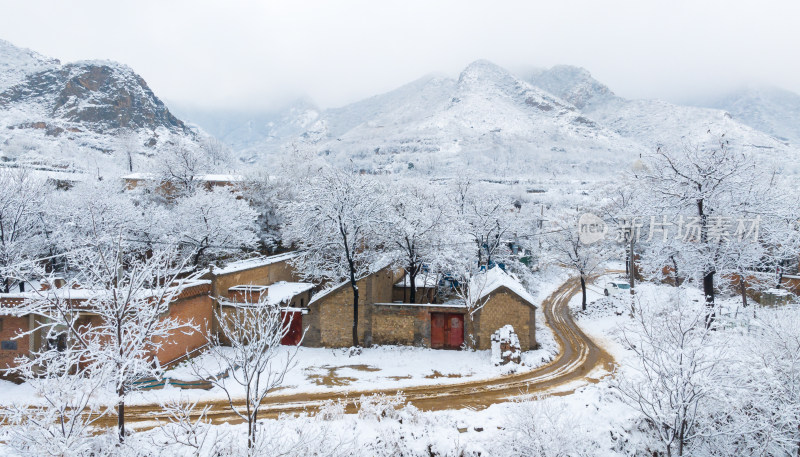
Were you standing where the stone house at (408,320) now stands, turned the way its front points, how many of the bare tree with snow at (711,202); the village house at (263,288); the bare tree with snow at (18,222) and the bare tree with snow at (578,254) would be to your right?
2

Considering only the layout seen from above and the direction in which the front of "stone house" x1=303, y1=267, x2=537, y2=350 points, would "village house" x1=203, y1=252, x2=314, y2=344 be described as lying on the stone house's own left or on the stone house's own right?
on the stone house's own right

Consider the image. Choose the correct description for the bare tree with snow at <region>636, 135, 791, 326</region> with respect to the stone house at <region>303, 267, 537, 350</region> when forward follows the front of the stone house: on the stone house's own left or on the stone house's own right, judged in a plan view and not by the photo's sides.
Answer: on the stone house's own left

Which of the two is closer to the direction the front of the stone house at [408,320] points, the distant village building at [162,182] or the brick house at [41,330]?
the brick house

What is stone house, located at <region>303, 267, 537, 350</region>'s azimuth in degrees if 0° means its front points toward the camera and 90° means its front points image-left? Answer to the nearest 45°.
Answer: approximately 0°

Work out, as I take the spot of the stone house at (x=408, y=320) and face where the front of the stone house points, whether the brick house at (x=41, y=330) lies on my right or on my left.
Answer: on my right

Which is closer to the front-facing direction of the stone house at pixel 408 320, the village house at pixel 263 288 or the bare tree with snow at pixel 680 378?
the bare tree with snow

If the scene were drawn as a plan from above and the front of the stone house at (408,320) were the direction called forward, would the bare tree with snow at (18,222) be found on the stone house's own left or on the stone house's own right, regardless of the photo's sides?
on the stone house's own right

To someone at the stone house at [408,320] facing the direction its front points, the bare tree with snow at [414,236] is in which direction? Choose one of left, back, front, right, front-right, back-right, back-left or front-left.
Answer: back
